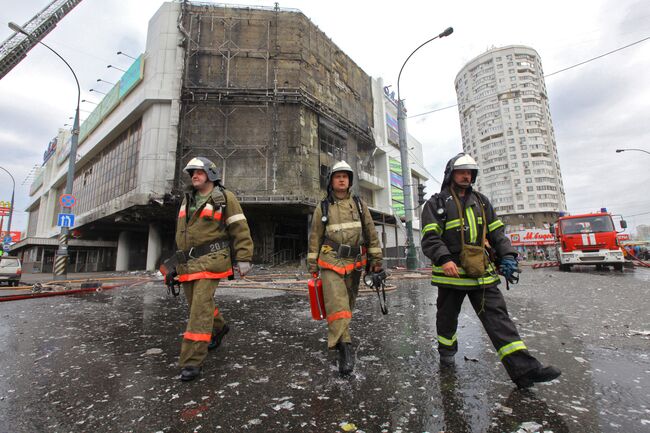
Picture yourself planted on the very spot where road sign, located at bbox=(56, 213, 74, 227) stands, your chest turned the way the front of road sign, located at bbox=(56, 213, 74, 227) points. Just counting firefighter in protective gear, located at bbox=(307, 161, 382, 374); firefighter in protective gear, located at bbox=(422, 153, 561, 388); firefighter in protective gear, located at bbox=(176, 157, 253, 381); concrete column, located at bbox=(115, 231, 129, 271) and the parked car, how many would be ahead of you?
3

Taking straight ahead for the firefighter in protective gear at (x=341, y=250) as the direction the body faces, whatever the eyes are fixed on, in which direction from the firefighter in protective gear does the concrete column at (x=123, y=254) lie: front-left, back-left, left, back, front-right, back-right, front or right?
back-right

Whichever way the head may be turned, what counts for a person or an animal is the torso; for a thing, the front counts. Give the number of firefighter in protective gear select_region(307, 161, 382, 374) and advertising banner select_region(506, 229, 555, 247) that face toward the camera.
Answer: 2

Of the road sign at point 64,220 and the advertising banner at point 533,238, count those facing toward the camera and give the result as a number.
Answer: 2

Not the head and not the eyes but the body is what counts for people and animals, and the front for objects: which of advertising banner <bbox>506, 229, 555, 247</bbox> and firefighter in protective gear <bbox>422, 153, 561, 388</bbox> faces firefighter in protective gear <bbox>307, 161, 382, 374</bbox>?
the advertising banner

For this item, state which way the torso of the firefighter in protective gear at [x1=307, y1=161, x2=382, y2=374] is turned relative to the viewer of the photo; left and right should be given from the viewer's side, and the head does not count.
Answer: facing the viewer

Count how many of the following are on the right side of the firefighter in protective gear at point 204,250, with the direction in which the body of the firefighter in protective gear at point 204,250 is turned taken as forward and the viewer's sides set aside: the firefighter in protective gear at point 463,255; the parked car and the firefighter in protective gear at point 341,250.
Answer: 1

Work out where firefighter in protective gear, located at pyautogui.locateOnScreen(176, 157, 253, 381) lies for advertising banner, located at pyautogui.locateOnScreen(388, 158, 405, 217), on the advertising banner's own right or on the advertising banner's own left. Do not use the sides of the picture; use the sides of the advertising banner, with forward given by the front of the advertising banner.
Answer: on the advertising banner's own right

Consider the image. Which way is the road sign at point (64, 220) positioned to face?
toward the camera

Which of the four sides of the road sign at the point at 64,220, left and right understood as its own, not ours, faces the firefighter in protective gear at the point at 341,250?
front

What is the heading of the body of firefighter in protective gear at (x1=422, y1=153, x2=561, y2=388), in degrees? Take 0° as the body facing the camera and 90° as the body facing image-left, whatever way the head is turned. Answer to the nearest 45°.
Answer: approximately 315°

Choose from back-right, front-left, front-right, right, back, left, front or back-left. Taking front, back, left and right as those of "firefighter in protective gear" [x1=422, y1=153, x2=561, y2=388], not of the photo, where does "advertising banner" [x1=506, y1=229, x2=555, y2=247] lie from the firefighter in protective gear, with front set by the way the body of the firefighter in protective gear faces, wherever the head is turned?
back-left

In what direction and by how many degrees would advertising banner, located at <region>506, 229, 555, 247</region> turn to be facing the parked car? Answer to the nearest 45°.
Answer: approximately 45° to its right

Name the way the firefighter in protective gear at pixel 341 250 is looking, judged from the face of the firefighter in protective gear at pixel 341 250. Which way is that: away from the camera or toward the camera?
toward the camera

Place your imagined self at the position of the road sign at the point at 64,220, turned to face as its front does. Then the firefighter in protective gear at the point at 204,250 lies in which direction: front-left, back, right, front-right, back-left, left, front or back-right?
front

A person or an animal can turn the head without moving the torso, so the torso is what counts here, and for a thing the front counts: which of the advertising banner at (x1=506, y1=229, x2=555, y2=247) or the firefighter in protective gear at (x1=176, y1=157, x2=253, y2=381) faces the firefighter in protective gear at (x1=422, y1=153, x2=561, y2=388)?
the advertising banner

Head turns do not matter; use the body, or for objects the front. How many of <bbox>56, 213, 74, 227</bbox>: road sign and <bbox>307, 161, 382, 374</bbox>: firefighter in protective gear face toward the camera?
2

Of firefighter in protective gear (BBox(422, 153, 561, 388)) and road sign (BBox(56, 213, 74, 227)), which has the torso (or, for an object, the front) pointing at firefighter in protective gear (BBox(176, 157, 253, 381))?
the road sign

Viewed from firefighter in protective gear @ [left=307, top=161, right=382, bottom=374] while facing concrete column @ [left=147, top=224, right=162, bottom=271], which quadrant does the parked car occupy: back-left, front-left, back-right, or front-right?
front-left

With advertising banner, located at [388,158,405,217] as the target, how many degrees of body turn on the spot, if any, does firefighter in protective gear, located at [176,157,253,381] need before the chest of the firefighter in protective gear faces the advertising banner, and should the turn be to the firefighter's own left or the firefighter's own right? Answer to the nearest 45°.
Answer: approximately 180°
